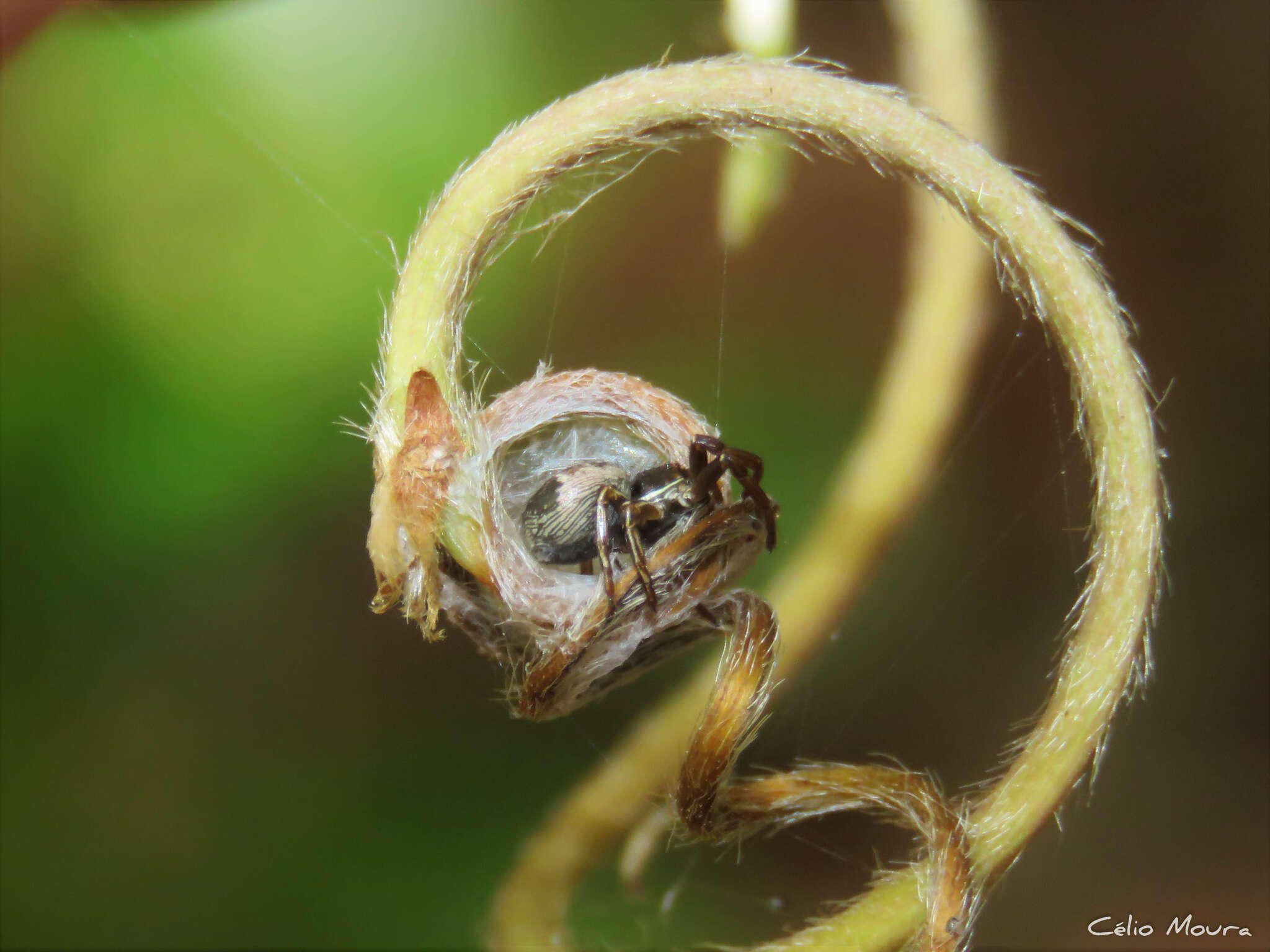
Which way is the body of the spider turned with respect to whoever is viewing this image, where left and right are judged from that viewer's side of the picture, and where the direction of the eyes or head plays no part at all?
facing to the right of the viewer
